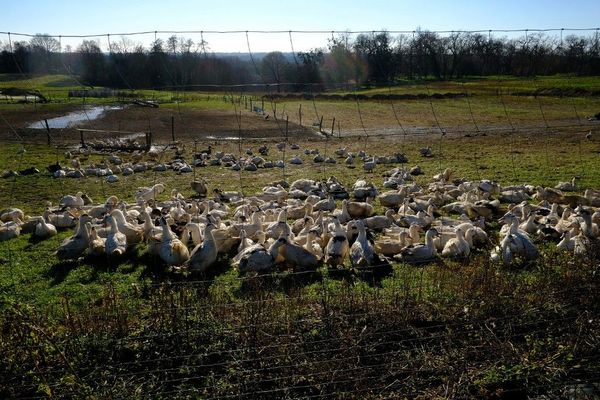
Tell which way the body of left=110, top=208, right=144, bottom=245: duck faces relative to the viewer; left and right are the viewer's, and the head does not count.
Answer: facing to the left of the viewer

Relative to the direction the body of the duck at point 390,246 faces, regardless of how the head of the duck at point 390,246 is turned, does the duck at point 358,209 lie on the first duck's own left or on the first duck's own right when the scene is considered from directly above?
on the first duck's own left

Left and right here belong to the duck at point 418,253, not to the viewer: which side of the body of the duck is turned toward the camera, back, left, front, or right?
right

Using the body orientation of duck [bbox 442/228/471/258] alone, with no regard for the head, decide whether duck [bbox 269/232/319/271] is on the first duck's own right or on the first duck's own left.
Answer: on the first duck's own right
